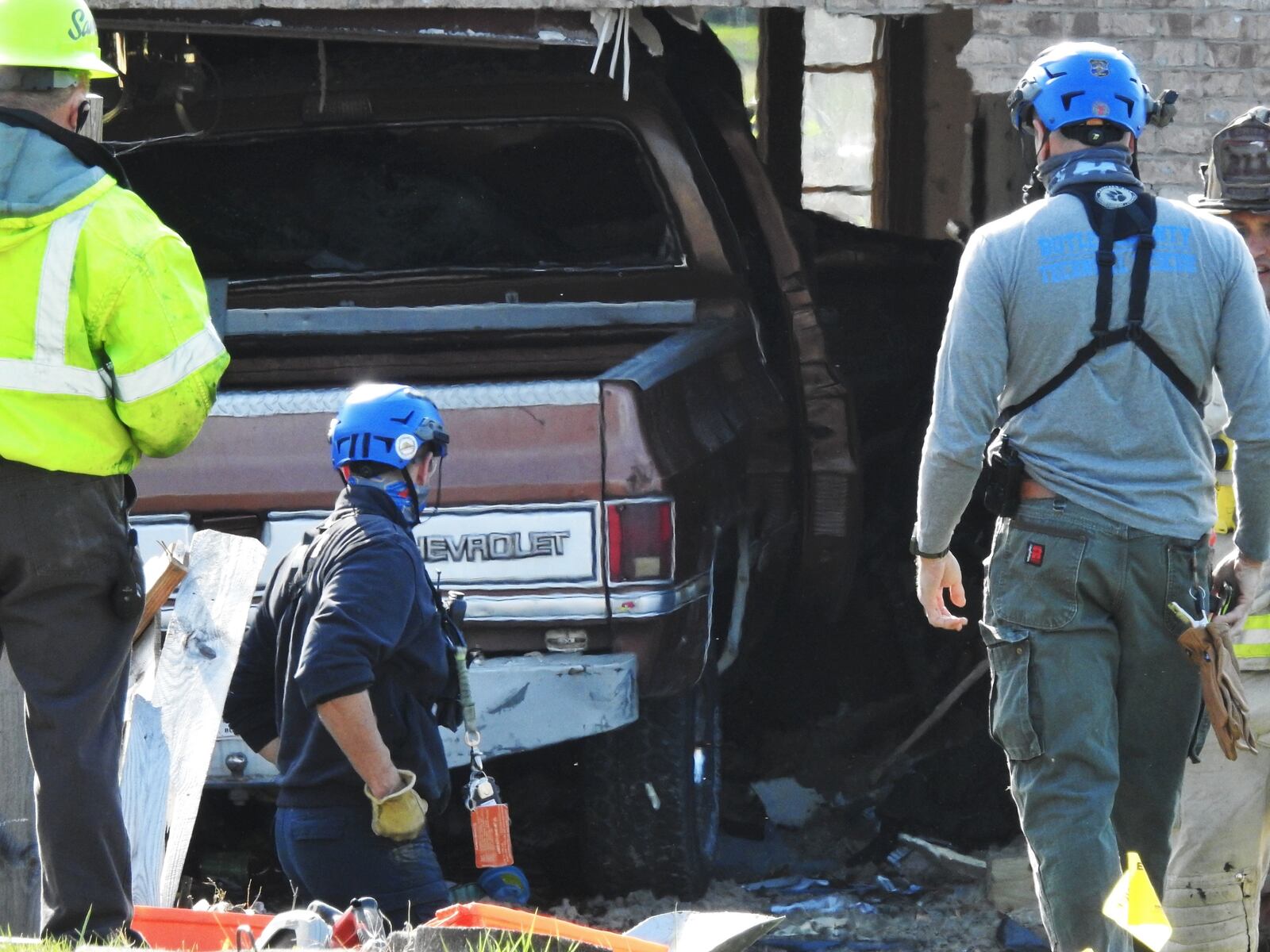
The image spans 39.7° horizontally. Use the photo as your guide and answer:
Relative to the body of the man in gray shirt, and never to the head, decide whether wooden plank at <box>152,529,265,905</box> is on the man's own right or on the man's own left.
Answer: on the man's own left

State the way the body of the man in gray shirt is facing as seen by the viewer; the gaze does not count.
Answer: away from the camera

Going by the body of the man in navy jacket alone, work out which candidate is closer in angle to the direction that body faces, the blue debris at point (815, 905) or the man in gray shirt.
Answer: the blue debris

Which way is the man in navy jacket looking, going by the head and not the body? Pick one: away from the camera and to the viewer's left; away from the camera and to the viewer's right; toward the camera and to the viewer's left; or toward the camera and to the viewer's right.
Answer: away from the camera and to the viewer's right

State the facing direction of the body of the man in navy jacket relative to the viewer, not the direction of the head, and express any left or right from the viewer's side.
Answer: facing away from the viewer and to the right of the viewer

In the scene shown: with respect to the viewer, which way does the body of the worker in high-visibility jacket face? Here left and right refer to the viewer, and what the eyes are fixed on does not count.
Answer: facing away from the viewer and to the right of the viewer

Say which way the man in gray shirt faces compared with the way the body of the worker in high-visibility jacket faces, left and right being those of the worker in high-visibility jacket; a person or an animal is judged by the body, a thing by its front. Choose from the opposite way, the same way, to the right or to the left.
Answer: the same way

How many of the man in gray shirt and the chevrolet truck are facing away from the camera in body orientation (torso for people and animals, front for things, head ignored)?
2

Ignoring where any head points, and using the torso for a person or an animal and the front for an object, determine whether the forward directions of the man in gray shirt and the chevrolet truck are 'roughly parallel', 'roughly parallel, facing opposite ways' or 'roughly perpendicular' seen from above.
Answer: roughly parallel

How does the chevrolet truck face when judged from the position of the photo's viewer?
facing away from the viewer

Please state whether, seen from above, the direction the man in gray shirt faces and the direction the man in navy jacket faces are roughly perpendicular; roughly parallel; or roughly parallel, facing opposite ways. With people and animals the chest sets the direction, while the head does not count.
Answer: roughly parallel

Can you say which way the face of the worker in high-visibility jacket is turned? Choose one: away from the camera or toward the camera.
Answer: away from the camera
